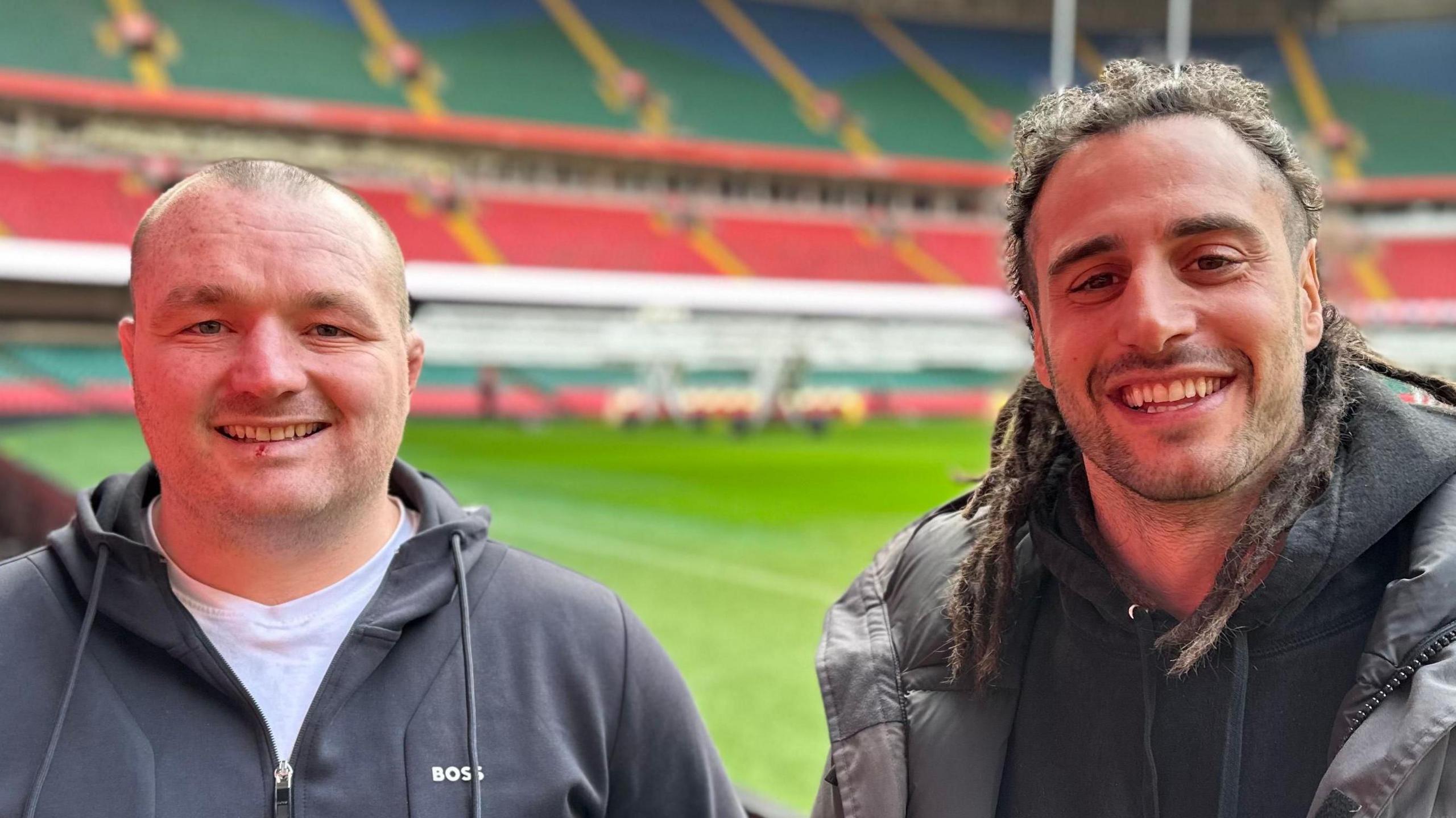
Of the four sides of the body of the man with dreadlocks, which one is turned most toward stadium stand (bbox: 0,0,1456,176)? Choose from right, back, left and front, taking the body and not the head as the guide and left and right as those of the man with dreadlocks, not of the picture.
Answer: back

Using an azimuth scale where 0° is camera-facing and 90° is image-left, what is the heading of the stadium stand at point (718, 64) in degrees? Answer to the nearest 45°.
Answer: approximately 315°

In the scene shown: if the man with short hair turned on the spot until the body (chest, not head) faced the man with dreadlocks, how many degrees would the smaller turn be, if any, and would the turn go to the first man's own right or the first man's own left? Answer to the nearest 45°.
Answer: approximately 90° to the first man's own left

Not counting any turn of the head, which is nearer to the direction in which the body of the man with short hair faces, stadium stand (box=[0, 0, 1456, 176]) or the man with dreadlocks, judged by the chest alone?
the man with dreadlocks

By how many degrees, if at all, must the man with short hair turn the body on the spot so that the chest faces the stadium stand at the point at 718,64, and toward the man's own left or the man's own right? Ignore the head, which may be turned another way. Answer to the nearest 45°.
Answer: approximately 180°

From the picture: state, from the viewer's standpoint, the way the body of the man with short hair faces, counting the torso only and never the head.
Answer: toward the camera

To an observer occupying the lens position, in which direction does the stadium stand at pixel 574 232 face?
facing the viewer and to the right of the viewer

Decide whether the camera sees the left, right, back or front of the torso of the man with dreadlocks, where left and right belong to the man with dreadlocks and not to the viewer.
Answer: front

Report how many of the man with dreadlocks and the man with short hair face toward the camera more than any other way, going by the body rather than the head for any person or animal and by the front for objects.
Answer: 2
